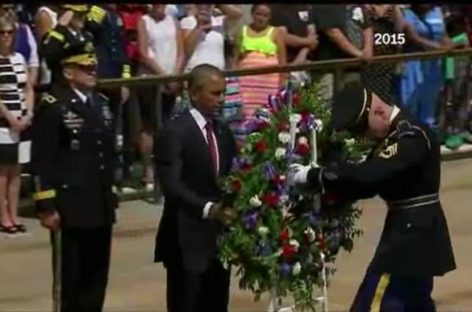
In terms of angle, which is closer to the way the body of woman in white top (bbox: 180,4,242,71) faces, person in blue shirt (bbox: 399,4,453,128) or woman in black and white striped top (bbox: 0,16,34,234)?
the woman in black and white striped top

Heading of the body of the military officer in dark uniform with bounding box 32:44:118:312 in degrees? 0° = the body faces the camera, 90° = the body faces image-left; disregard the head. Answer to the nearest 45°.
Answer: approximately 315°

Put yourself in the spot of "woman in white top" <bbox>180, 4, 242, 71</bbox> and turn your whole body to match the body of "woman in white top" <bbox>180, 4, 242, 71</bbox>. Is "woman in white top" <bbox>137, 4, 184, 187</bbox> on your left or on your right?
on your right

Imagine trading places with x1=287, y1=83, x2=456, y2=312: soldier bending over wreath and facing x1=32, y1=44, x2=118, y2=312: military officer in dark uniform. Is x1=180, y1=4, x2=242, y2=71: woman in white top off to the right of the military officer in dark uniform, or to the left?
right

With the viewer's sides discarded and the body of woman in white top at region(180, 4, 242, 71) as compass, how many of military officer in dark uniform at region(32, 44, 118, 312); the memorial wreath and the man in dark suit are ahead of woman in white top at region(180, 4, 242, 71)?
3

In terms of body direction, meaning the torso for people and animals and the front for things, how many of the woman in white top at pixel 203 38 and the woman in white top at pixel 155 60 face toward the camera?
2

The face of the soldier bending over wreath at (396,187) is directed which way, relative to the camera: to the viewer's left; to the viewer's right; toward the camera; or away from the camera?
to the viewer's left
